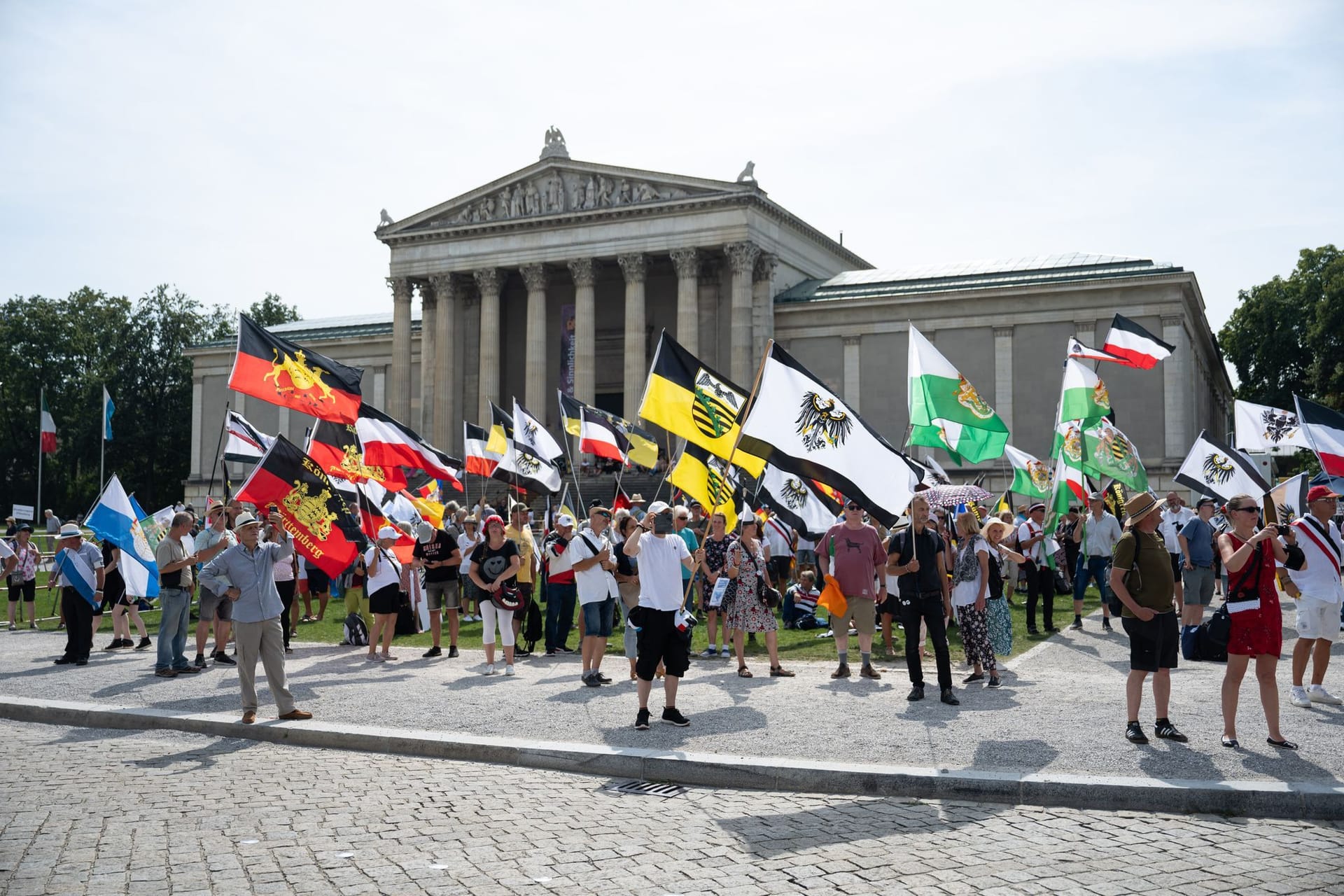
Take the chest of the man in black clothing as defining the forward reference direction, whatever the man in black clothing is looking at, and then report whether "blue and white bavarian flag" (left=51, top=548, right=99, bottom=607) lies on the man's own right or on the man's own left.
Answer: on the man's own right

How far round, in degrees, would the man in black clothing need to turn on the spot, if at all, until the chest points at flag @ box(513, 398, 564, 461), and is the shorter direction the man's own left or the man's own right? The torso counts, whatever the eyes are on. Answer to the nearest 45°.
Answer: approximately 135° to the man's own right

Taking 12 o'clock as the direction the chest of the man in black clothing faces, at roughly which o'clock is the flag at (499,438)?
The flag is roughly at 5 o'clock from the man in black clothing.

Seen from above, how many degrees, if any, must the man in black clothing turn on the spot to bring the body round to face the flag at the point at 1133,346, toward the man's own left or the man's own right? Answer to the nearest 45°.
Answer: approximately 180°

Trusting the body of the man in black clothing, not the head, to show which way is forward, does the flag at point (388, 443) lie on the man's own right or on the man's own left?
on the man's own right

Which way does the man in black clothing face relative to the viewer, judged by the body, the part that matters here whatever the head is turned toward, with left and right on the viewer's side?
facing the viewer

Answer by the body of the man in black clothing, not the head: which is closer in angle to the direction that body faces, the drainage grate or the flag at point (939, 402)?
the drainage grate

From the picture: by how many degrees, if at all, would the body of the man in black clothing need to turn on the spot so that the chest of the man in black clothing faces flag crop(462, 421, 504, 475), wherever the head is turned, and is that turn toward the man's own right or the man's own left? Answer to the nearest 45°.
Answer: approximately 135° to the man's own right

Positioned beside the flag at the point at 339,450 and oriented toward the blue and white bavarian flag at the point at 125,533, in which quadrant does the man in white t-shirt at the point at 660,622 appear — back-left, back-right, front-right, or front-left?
back-left

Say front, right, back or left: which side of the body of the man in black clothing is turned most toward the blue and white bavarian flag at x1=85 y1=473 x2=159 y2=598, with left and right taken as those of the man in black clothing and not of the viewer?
right

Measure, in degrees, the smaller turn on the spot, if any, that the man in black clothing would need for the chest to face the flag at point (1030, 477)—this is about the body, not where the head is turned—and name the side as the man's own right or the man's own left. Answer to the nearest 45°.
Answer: approximately 180°

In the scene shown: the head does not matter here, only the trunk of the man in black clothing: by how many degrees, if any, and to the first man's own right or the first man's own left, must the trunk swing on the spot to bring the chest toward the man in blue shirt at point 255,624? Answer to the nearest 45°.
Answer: approximately 90° to the first man's own right
